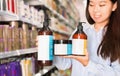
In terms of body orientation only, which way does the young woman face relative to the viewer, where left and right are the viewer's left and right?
facing the viewer and to the left of the viewer

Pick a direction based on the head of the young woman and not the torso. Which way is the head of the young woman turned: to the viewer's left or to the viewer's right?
to the viewer's left

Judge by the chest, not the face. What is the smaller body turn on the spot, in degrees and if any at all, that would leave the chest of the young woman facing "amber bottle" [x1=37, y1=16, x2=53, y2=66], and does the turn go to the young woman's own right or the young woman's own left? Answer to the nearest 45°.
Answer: approximately 45° to the young woman's own right
